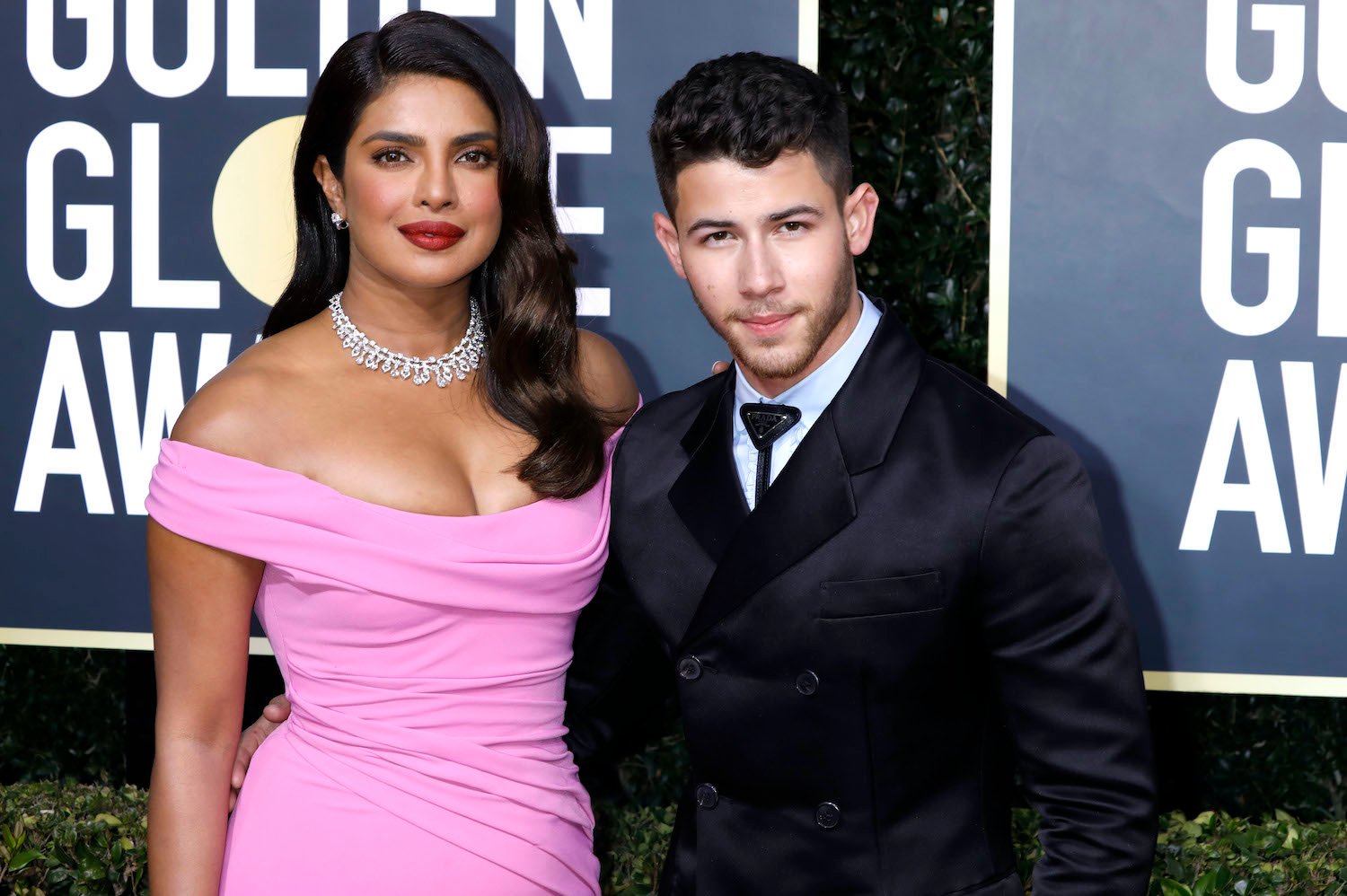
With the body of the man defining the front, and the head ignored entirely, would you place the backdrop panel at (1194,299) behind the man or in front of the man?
behind

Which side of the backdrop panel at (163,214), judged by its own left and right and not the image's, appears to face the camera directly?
front

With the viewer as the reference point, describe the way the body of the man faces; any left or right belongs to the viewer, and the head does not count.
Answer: facing the viewer and to the left of the viewer

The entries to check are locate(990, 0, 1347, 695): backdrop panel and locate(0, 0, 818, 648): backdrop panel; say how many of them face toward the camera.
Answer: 2

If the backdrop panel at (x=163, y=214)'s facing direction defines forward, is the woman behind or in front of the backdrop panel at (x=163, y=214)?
in front

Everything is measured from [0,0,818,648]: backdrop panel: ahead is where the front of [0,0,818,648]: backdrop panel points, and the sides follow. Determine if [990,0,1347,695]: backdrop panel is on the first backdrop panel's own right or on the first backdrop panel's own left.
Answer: on the first backdrop panel's own left

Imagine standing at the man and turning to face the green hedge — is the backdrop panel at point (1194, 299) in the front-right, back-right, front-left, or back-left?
front-right

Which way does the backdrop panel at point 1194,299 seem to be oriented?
toward the camera

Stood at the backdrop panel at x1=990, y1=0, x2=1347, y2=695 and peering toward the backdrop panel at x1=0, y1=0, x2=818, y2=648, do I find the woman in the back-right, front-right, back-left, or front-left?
front-left
